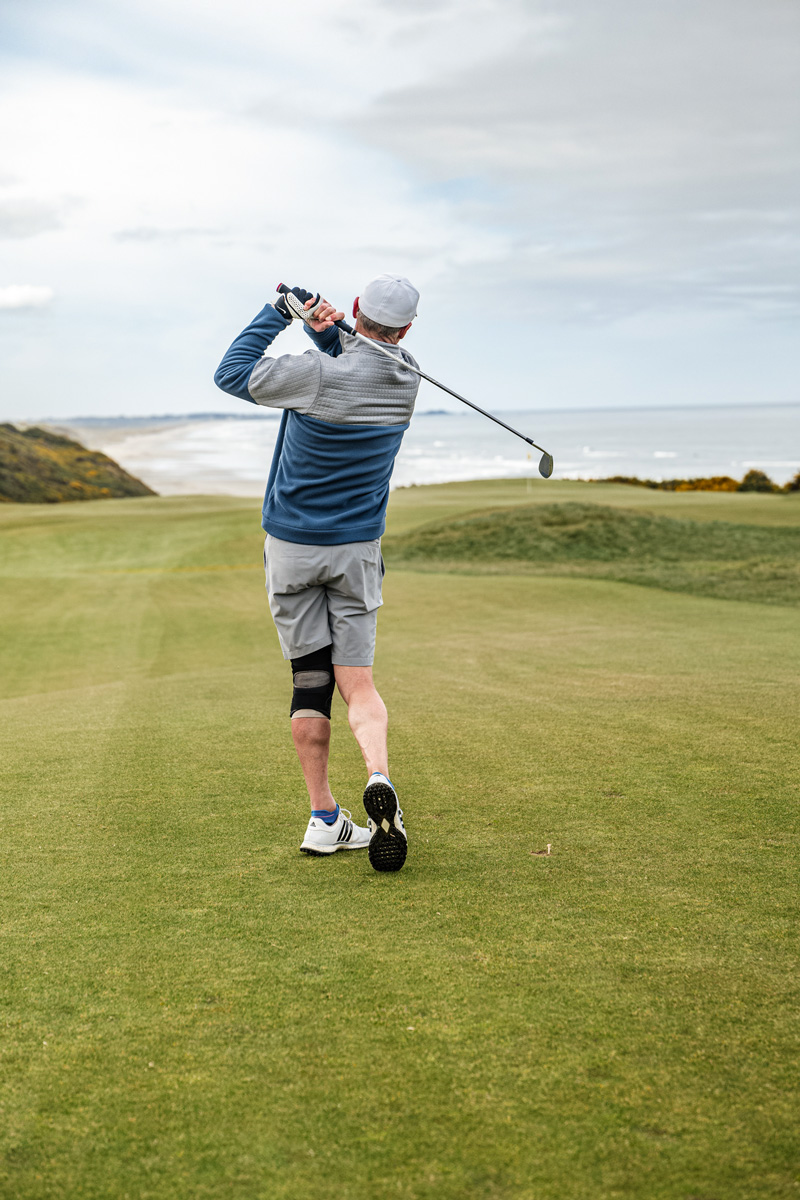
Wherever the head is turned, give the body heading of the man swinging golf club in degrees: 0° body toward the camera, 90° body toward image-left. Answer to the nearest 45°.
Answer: approximately 180°

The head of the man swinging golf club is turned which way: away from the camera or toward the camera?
away from the camera

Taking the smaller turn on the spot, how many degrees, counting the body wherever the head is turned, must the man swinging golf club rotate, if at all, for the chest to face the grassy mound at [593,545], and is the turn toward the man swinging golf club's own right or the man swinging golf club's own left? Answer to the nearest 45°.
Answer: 0° — they already face it
